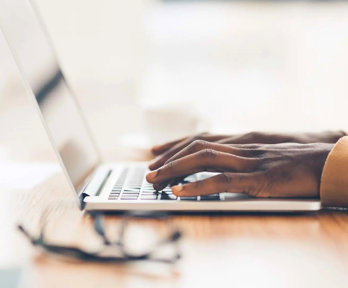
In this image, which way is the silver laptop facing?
to the viewer's right
